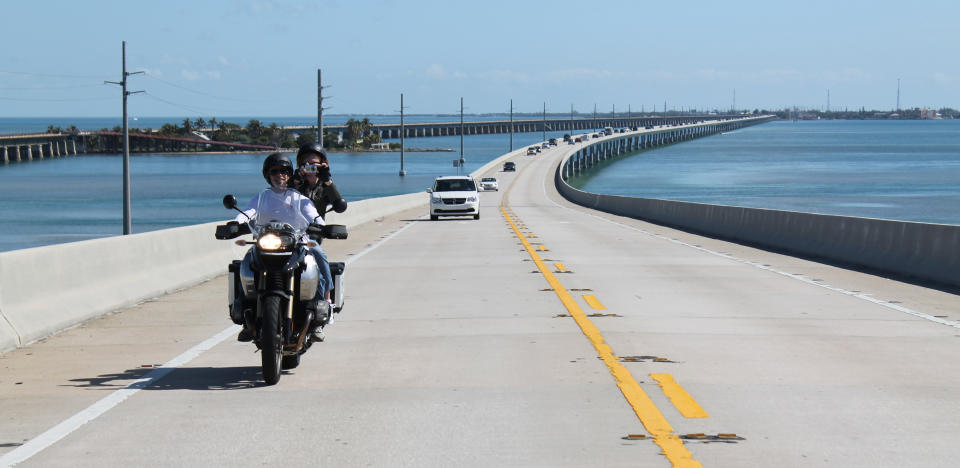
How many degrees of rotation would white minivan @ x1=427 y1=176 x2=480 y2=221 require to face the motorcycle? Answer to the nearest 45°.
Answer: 0° — it already faces it

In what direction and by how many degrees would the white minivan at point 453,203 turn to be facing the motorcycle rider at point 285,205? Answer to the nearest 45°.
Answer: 0° — it already faces them

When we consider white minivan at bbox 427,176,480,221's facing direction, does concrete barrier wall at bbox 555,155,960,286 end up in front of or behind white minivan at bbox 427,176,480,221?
in front

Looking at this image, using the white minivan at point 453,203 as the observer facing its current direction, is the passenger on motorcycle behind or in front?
in front

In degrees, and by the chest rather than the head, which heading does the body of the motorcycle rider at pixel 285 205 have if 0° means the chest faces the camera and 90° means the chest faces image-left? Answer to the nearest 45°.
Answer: approximately 0°

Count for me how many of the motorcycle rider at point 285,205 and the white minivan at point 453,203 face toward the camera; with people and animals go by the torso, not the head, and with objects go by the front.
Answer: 2

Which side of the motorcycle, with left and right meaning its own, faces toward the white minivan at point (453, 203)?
back
